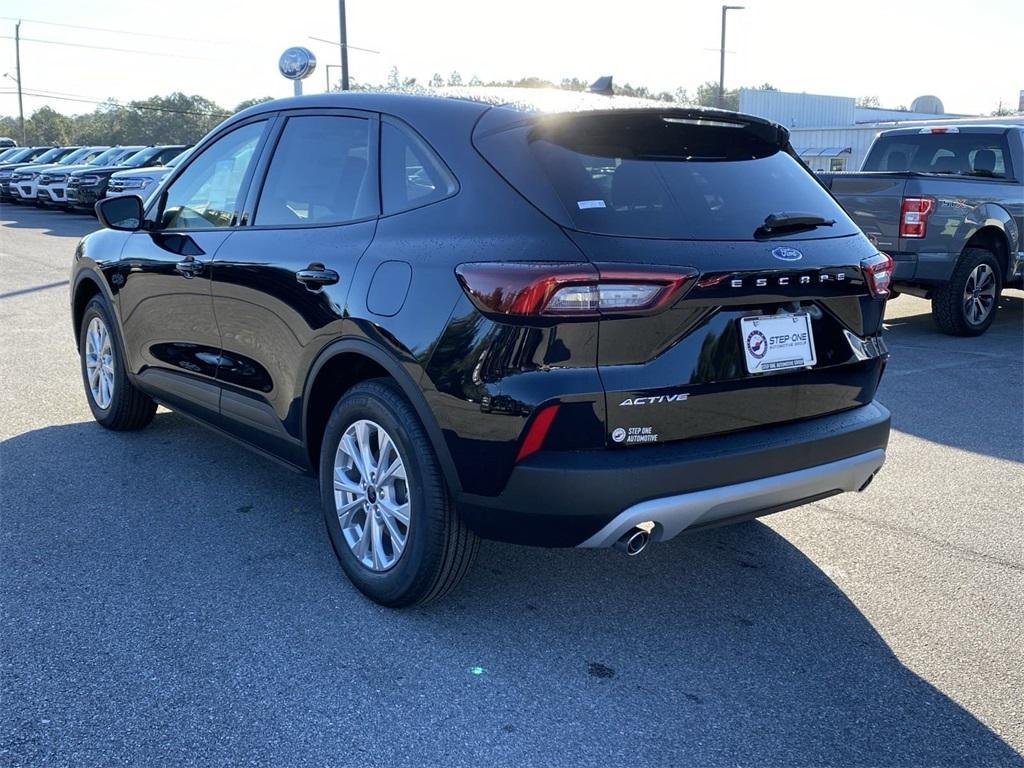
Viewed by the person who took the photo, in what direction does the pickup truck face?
facing away from the viewer and to the right of the viewer

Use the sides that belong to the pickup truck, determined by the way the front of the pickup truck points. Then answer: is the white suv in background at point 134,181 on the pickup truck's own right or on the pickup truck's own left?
on the pickup truck's own left

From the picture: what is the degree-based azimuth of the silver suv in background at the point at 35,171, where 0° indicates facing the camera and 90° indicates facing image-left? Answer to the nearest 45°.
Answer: approximately 45°

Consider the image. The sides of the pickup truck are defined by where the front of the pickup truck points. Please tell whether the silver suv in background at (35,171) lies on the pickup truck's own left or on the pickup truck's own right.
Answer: on the pickup truck's own left

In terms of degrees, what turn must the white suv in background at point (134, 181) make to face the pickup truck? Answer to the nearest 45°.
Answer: approximately 90° to its left

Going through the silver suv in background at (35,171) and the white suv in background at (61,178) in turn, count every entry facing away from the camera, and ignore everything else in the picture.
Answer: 0

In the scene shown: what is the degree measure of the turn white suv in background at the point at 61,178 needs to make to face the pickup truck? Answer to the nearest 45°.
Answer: approximately 45° to its left
